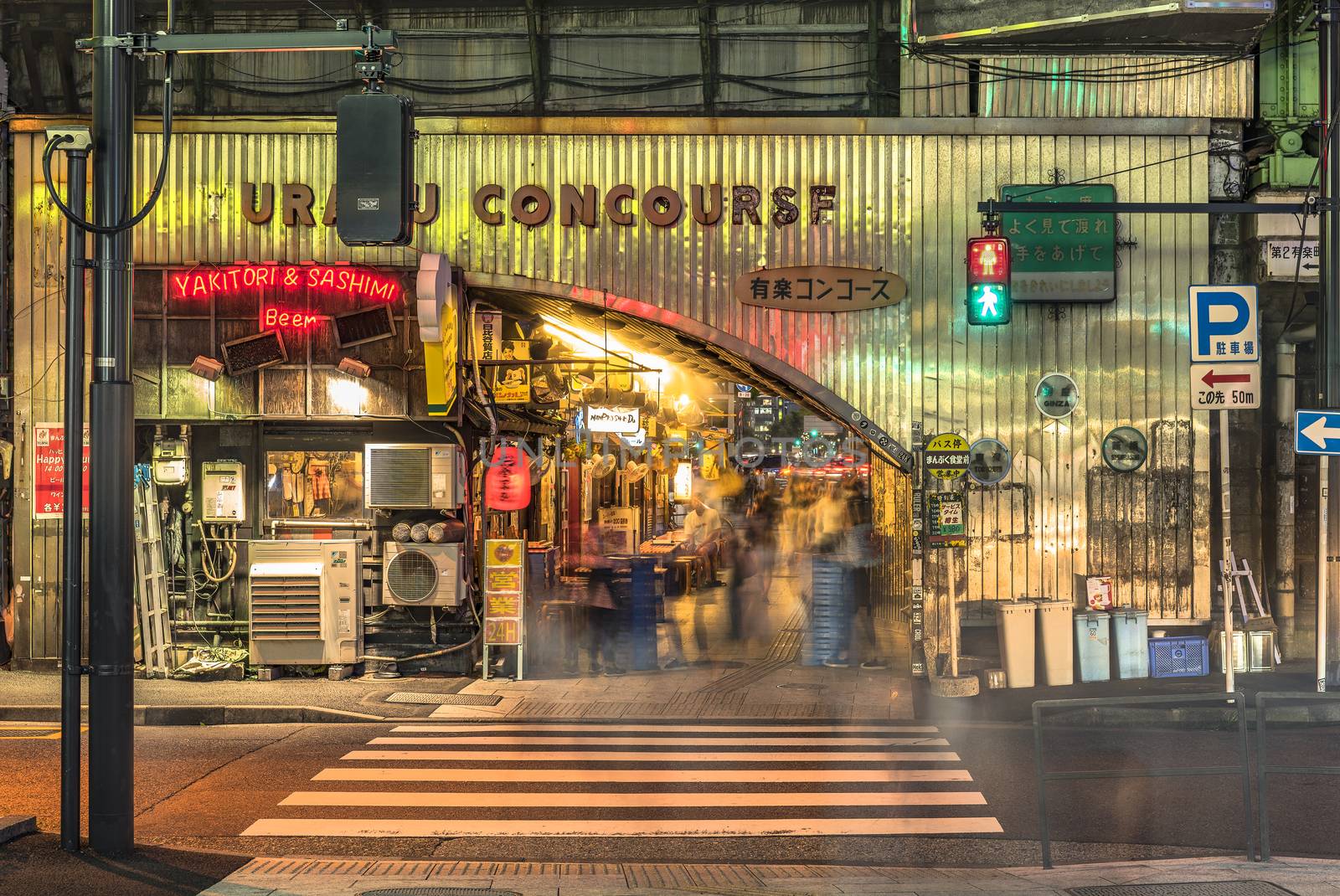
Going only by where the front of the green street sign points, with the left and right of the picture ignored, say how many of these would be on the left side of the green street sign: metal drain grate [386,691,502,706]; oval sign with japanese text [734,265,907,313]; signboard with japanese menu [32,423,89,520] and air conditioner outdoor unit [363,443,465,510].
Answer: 0

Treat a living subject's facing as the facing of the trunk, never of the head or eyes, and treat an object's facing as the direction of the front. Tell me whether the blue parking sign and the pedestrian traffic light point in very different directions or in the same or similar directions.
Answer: same or similar directions

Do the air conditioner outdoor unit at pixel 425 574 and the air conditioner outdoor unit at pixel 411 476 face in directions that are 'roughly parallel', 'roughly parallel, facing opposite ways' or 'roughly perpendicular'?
roughly parallel

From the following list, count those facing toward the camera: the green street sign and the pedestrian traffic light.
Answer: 2

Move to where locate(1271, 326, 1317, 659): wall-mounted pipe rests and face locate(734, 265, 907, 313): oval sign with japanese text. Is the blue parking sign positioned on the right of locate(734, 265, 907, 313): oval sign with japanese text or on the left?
left

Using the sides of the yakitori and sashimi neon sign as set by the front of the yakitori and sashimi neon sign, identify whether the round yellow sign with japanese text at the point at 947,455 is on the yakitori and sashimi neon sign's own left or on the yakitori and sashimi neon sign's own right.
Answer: on the yakitori and sashimi neon sign's own left

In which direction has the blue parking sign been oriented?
toward the camera

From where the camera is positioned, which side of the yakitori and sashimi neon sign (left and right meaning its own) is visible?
front

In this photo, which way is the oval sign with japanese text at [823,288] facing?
toward the camera

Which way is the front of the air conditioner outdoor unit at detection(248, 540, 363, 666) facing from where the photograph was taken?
facing the viewer

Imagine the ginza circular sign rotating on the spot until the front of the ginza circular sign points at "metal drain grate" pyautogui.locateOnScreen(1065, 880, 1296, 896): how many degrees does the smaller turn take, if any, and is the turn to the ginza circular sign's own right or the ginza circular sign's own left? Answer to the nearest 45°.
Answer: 0° — it already faces it

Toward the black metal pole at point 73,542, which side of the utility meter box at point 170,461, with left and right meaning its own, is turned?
front

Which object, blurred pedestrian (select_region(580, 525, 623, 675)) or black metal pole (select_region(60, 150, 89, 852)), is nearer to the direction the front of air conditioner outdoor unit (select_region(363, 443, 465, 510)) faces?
the black metal pole

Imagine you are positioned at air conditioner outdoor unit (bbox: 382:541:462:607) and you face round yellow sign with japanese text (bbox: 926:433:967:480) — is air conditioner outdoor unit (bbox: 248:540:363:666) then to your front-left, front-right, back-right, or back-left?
back-right

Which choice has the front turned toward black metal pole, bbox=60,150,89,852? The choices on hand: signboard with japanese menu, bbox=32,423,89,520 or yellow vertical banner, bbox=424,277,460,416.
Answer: the signboard with japanese menu

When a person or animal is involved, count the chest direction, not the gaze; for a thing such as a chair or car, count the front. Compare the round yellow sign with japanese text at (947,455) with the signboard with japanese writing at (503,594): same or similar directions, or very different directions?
same or similar directions
